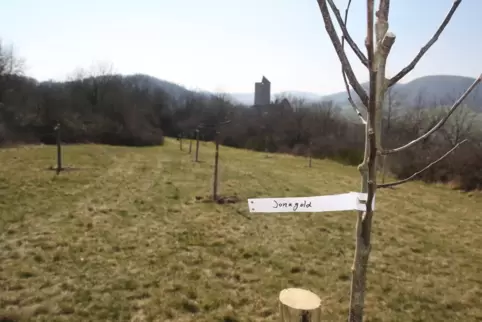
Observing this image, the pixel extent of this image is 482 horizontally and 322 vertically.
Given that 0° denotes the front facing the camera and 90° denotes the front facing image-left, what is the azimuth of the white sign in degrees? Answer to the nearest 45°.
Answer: approximately 0°
